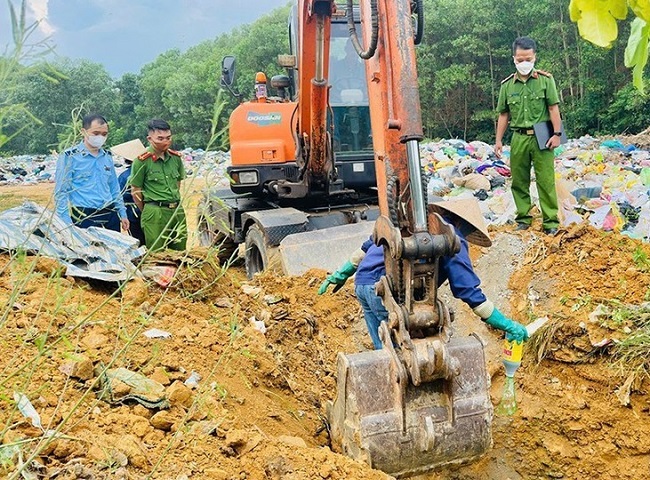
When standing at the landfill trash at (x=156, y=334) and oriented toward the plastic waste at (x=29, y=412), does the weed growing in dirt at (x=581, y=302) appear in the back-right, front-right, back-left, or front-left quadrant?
back-left

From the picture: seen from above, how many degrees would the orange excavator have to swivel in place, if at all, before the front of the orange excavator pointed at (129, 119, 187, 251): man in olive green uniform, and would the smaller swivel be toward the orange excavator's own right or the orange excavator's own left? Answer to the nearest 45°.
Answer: approximately 135° to the orange excavator's own right

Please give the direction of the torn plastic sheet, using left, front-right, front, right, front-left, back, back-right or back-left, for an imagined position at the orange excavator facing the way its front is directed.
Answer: back-right

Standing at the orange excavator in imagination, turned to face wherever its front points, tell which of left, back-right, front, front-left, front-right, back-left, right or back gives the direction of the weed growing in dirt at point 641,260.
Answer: back-left

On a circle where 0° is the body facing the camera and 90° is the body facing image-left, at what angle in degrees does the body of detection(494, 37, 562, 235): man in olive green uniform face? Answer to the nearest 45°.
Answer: approximately 0°

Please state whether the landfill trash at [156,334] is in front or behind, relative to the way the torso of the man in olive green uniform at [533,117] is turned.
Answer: in front

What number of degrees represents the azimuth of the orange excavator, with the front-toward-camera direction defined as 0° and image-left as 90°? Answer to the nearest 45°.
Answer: approximately 0°

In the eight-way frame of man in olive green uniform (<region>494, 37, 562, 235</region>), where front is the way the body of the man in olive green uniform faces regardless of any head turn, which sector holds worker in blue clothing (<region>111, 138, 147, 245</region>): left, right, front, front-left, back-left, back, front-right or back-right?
right

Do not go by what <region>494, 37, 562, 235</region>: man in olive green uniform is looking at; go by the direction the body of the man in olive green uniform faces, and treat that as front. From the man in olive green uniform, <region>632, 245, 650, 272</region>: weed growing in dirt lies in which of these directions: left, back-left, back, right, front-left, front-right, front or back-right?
front-left

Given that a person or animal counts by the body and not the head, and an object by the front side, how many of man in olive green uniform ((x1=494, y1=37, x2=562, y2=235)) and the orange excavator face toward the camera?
2
